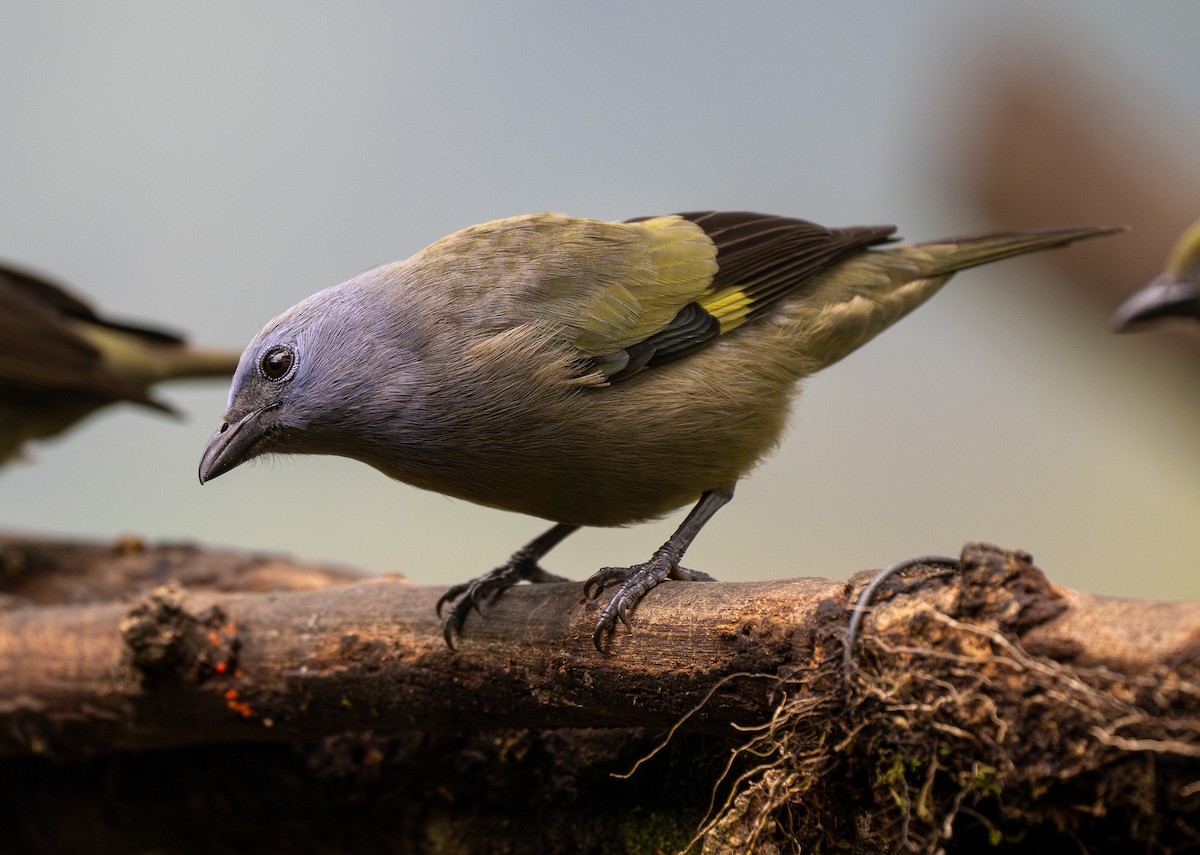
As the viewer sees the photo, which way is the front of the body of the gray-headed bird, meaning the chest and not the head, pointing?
to the viewer's left

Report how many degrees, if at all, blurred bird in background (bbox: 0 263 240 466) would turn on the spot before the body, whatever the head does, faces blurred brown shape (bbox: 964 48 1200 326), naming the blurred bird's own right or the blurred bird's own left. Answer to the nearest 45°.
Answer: approximately 180°

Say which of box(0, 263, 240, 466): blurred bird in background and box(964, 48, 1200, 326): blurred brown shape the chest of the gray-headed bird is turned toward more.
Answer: the blurred bird in background

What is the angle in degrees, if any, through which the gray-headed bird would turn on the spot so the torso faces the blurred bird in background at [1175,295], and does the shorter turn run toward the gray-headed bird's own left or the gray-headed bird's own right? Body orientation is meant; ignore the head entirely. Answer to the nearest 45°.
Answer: approximately 135° to the gray-headed bird's own right

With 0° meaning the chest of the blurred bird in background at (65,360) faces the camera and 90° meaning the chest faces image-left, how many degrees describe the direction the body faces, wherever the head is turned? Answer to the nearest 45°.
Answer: approximately 90°

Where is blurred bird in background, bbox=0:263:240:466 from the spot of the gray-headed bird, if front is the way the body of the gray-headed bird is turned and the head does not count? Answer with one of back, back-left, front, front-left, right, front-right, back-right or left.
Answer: front-right
